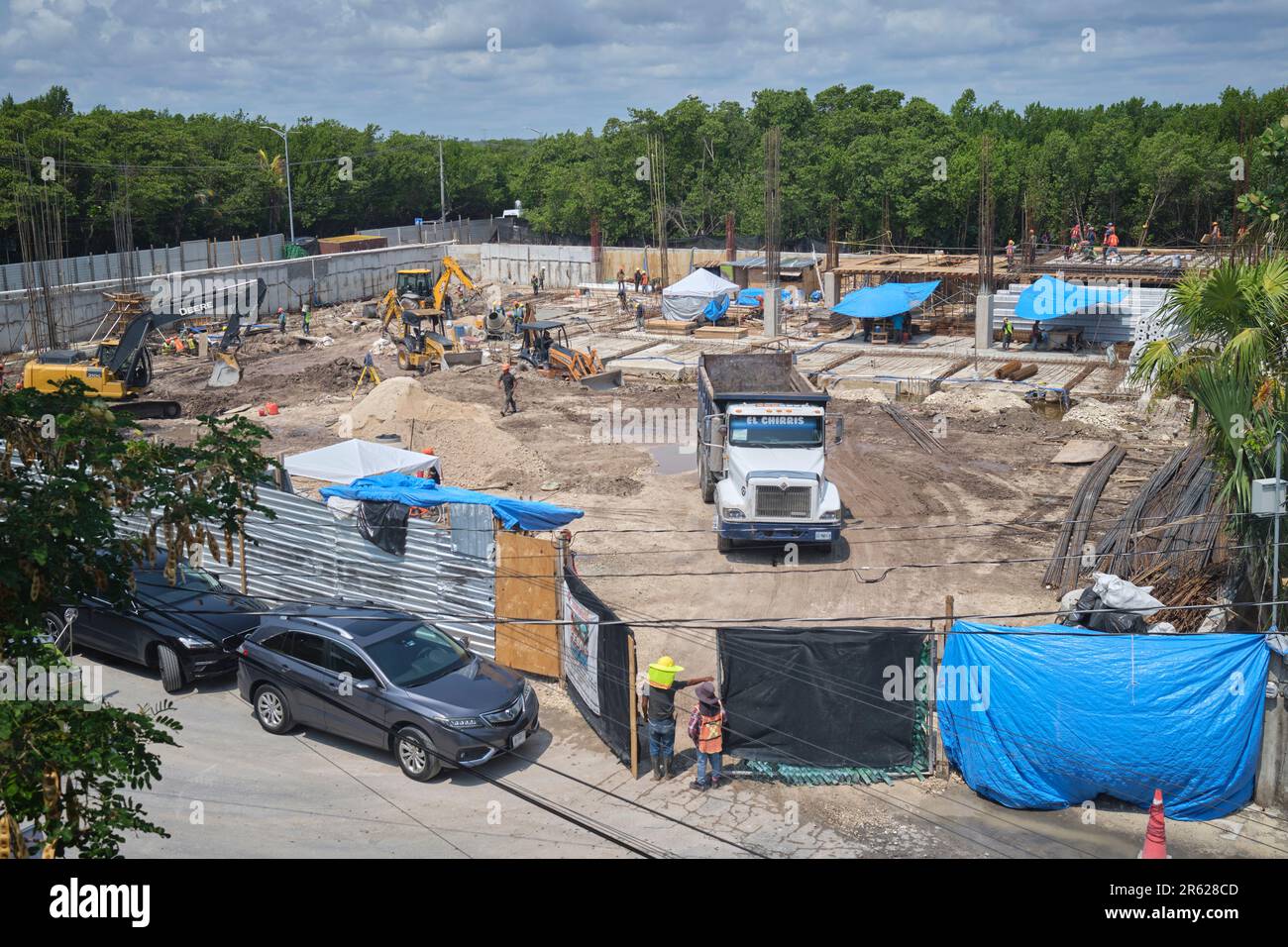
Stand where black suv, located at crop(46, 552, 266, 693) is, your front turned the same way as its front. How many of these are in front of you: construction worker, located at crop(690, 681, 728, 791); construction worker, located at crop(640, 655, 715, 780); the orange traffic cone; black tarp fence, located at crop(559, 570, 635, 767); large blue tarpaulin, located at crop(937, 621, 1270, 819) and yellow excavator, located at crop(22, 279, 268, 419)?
5

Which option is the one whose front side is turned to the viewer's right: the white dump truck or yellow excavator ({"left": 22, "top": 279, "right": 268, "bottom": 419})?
the yellow excavator

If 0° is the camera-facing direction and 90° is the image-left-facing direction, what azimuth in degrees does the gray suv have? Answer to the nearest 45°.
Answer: approximately 315°

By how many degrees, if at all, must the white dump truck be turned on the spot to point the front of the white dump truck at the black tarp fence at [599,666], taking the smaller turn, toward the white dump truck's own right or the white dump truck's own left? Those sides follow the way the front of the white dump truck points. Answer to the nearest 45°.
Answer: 0° — it already faces it

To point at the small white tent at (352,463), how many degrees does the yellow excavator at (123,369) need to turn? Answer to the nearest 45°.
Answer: approximately 90° to its right

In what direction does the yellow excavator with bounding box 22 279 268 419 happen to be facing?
to the viewer's right

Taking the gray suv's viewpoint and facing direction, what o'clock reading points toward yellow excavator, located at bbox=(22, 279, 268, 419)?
The yellow excavator is roughly at 7 o'clock from the gray suv.

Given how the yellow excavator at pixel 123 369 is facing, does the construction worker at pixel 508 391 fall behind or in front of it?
in front

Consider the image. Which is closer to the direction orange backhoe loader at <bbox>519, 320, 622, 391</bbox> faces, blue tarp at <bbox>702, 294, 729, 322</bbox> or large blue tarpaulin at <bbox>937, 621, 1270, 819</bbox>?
the large blue tarpaulin

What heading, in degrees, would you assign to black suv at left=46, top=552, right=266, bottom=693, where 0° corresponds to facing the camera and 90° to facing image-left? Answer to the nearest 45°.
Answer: approximately 315°

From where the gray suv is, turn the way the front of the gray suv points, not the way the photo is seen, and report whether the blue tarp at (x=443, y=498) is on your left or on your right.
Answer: on your left

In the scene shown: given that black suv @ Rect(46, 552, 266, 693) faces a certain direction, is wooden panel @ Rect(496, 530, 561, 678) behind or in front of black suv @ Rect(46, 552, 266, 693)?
in front

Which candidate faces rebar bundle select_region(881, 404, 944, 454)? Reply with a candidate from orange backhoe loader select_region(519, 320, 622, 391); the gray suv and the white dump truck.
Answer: the orange backhoe loader

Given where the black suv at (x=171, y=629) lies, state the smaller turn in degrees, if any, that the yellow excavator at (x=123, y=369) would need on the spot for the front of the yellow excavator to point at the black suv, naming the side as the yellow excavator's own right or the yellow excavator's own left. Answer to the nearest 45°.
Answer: approximately 90° to the yellow excavator's own right

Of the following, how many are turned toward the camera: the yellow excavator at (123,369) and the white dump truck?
1

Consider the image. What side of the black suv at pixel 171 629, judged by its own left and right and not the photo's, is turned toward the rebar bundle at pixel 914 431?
left
